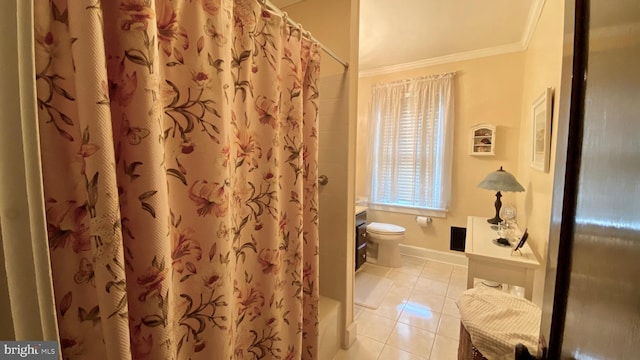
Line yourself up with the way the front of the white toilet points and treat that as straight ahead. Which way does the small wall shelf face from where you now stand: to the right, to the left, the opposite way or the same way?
to the right

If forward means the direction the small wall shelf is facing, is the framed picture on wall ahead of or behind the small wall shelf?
ahead

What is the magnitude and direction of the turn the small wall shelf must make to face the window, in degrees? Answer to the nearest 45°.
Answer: approximately 90° to its right

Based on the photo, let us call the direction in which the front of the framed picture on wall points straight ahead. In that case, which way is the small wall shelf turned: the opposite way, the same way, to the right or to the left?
to the left

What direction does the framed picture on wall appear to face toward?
to the viewer's left
